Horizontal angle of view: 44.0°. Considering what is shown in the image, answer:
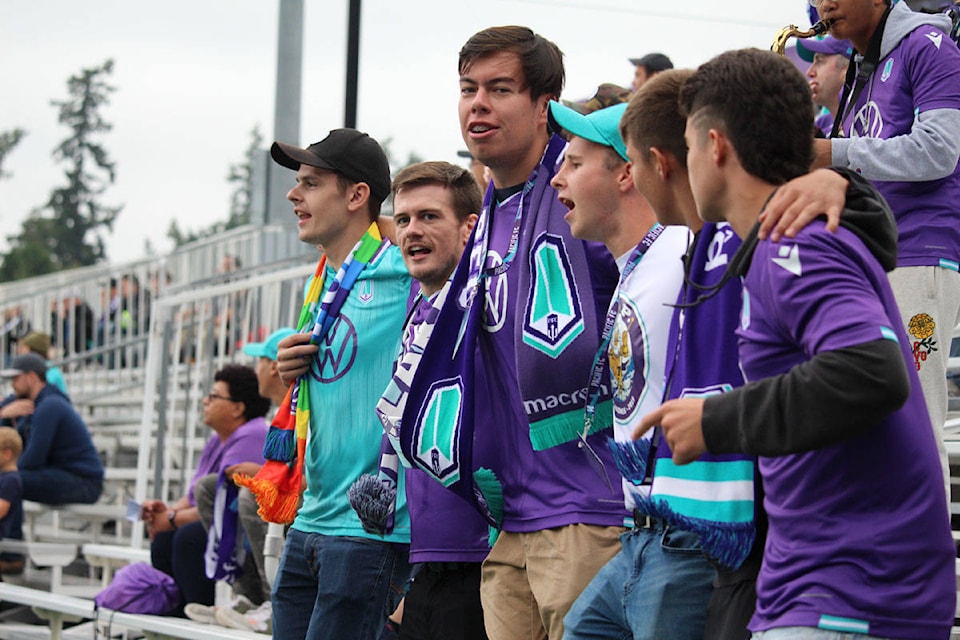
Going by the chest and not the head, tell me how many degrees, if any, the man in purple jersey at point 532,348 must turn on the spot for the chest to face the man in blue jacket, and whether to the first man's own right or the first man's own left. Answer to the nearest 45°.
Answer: approximately 90° to the first man's own right

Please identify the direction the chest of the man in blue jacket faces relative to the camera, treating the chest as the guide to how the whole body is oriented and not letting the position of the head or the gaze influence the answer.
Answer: to the viewer's left

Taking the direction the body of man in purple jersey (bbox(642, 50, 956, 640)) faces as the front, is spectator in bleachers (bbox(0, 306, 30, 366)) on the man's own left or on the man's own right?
on the man's own right

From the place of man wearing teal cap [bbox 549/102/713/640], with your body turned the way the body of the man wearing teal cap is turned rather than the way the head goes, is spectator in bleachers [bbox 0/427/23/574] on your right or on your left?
on your right

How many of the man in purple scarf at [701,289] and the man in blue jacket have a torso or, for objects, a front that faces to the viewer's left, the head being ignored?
2

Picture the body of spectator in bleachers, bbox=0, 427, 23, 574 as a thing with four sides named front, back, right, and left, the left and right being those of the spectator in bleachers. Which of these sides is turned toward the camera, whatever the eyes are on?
left

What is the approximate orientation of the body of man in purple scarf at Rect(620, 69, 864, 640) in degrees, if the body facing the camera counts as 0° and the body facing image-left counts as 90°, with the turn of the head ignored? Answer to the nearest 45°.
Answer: approximately 90°

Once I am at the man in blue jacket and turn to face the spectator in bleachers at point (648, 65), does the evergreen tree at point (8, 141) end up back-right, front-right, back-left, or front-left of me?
back-left
